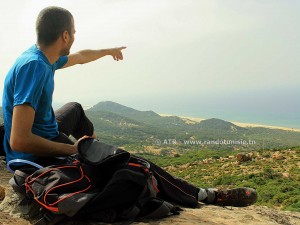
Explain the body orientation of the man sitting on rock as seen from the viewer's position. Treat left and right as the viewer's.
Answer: facing to the right of the viewer

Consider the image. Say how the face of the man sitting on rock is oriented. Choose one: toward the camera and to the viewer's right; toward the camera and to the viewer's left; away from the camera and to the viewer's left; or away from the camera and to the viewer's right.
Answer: away from the camera and to the viewer's right
